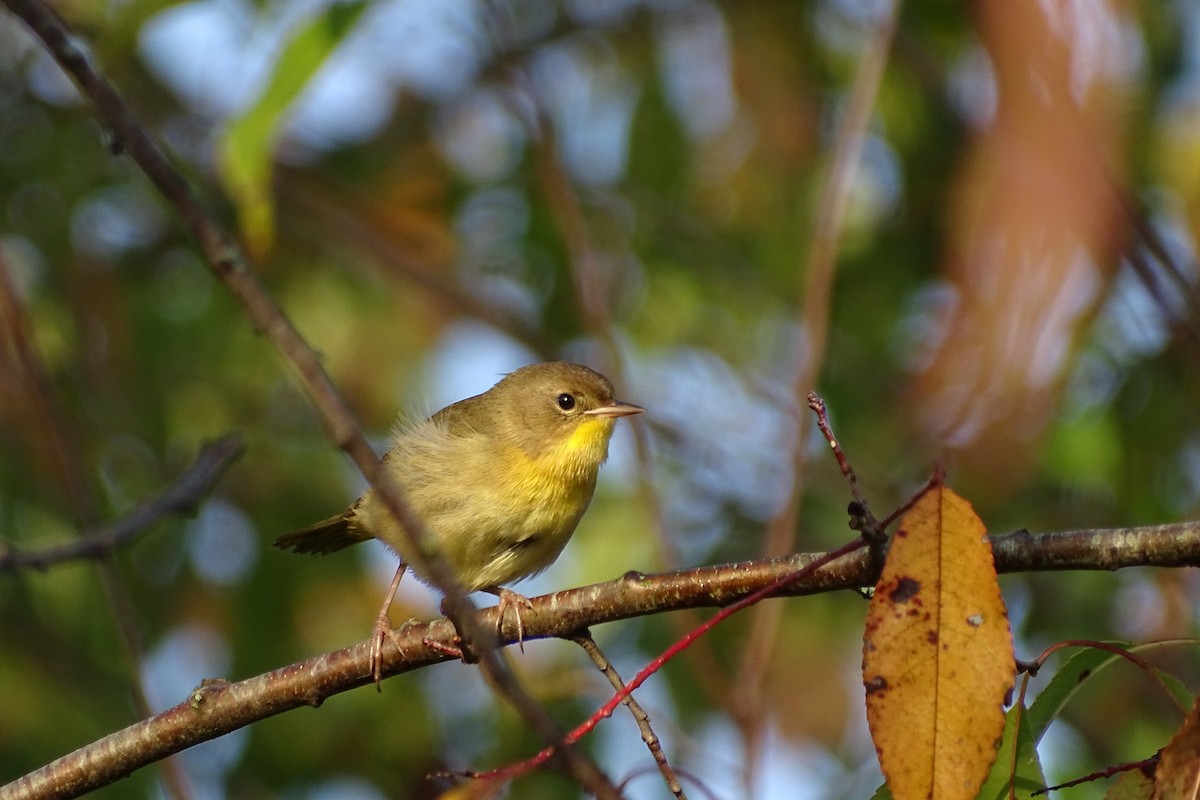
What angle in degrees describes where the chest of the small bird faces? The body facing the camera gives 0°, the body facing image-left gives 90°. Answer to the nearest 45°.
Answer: approximately 270°

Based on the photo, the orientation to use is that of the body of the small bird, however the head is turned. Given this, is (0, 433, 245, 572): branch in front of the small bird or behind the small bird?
behind
